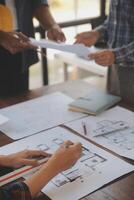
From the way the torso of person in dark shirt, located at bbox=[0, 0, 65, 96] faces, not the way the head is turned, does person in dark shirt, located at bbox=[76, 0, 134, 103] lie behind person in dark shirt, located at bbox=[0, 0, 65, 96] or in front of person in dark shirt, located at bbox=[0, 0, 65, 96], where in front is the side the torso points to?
in front

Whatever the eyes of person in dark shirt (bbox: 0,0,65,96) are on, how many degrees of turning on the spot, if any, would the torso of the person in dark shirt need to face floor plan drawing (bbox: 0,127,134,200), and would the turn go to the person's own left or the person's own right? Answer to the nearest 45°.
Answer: approximately 45° to the person's own right

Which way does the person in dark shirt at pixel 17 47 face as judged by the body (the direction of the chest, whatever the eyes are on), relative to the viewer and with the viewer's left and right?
facing the viewer and to the right of the viewer

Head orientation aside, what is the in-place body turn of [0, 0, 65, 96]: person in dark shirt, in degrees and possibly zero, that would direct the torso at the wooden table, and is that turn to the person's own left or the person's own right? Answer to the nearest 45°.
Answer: approximately 45° to the person's own right
